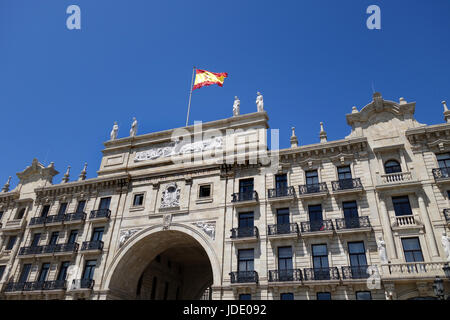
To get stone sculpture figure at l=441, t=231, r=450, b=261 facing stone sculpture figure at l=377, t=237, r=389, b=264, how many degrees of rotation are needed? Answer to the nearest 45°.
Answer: approximately 45° to its right

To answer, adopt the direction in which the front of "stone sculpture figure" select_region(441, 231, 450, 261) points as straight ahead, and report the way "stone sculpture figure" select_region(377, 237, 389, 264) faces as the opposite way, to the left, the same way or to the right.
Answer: the same way

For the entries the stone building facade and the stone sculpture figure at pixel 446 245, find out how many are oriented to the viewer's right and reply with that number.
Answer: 0

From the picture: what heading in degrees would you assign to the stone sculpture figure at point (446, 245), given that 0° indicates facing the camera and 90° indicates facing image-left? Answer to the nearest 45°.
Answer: approximately 45°

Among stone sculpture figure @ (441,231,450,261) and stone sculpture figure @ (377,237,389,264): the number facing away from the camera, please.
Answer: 0

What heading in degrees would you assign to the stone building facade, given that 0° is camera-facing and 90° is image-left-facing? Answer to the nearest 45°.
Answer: approximately 45°

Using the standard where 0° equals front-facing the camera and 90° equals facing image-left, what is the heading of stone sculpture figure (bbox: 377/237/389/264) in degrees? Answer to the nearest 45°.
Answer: approximately 45°

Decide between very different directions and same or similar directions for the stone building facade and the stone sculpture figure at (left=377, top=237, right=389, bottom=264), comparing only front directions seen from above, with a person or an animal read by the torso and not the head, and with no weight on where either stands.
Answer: same or similar directions

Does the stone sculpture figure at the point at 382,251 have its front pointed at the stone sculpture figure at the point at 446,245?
no
